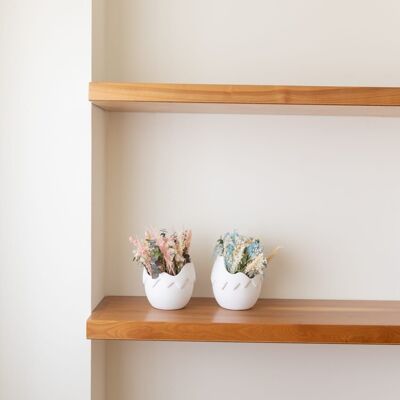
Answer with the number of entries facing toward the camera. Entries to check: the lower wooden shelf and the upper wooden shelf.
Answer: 2

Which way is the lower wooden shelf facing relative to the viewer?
toward the camera

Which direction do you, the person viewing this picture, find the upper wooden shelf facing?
facing the viewer
